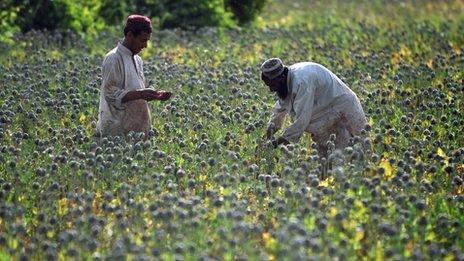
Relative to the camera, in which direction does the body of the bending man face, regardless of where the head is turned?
to the viewer's left

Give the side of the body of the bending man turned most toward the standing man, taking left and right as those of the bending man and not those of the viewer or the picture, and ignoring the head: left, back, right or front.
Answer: front

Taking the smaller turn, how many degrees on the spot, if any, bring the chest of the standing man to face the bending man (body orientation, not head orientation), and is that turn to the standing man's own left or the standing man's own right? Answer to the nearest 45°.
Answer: approximately 45° to the standing man's own left

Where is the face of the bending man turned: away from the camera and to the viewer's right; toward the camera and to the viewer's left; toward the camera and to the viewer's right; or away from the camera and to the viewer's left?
toward the camera and to the viewer's left

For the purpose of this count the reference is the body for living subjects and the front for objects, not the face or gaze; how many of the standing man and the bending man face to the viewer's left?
1

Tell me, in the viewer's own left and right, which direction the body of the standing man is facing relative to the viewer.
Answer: facing the viewer and to the right of the viewer
